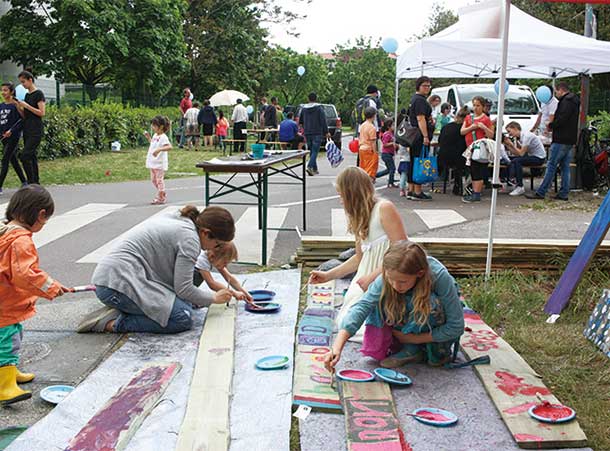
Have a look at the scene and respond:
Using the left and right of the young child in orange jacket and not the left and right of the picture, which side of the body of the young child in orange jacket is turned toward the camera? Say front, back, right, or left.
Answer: right

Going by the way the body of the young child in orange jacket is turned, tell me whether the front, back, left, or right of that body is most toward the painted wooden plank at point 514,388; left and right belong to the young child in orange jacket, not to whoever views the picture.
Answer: front

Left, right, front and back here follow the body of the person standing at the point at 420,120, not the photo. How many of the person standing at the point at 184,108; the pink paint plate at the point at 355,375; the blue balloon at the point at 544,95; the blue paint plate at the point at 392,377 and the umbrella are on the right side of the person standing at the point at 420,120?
2

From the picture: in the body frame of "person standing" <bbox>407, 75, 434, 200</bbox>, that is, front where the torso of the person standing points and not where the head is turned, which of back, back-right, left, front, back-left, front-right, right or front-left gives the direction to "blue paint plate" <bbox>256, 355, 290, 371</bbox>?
right

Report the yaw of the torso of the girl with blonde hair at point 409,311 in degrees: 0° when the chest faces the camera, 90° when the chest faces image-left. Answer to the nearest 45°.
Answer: approximately 45°

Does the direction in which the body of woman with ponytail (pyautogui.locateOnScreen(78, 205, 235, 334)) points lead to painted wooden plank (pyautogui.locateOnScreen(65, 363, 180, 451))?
no

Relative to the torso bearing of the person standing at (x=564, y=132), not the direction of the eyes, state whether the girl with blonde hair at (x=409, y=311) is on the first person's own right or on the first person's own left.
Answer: on the first person's own left

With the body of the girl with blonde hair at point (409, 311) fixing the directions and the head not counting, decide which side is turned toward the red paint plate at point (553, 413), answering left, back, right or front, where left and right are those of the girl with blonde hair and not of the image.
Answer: left

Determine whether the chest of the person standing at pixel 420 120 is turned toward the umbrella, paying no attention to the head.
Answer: no

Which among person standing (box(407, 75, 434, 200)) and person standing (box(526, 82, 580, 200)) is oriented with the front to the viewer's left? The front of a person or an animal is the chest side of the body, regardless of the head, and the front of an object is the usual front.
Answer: person standing (box(526, 82, 580, 200))

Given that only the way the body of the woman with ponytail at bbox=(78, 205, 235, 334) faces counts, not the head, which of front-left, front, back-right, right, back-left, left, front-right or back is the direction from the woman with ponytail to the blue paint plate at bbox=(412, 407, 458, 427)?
front-right

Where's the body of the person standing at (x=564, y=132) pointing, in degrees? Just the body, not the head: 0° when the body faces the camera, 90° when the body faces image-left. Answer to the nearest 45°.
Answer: approximately 90°

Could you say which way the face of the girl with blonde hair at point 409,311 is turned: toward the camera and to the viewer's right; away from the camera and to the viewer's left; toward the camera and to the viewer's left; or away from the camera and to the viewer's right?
toward the camera and to the viewer's left

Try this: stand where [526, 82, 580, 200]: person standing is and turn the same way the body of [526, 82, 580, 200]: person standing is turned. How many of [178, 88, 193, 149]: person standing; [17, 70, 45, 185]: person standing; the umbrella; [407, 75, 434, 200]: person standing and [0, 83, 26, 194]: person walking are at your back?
0

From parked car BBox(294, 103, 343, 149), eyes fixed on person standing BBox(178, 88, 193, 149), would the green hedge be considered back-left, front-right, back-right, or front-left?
front-left

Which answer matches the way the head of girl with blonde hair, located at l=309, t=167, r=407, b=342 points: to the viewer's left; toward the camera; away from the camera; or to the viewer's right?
to the viewer's left

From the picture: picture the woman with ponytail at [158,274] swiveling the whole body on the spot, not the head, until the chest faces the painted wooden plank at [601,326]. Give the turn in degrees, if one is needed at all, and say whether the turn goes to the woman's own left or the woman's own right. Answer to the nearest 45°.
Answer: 0° — they already face it

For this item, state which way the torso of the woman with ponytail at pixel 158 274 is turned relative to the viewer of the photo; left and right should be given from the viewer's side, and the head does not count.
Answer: facing to the right of the viewer
